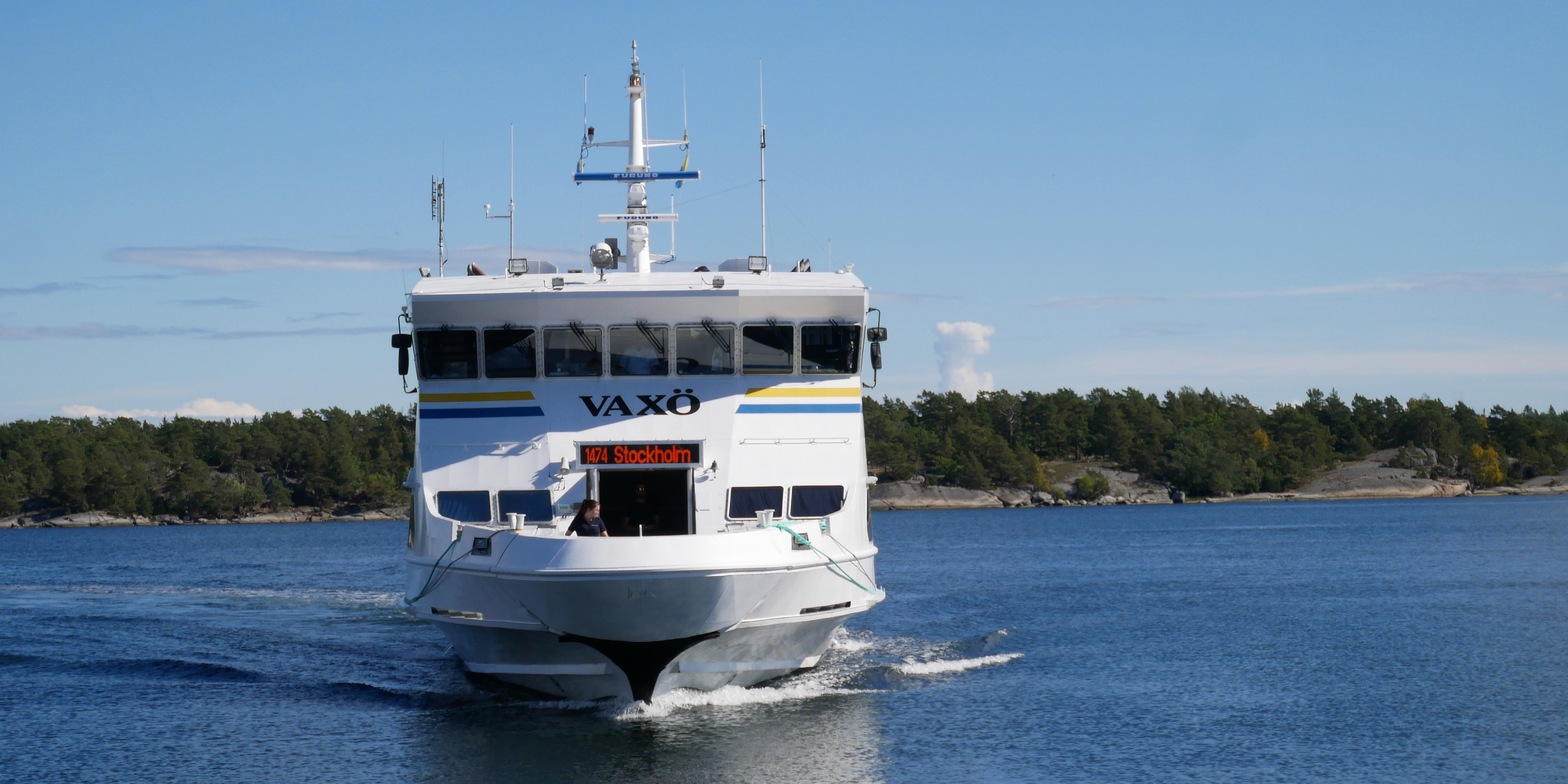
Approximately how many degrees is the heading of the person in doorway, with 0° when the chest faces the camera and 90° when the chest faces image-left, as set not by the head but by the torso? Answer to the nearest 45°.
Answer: approximately 0°

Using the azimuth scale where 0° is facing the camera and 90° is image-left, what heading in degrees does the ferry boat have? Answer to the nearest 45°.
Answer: approximately 0°
